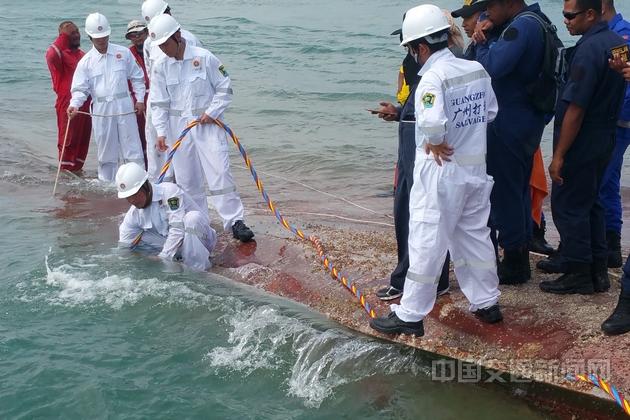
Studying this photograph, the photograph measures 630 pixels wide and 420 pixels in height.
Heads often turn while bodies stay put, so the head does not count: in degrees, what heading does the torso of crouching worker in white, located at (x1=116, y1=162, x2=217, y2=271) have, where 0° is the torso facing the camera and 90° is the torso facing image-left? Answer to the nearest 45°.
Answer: approximately 45°

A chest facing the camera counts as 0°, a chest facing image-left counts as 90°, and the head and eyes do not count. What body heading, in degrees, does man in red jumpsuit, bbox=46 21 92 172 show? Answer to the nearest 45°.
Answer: approximately 315°
